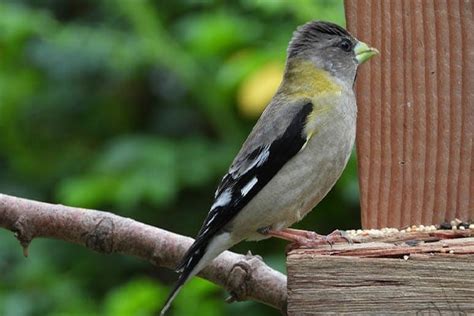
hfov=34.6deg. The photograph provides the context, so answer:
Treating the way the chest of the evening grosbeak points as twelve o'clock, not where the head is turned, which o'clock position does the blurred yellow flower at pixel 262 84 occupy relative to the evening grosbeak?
The blurred yellow flower is roughly at 9 o'clock from the evening grosbeak.

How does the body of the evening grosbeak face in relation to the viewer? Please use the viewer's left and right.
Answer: facing to the right of the viewer

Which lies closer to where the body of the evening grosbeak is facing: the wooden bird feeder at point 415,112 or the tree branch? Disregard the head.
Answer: the wooden bird feeder
